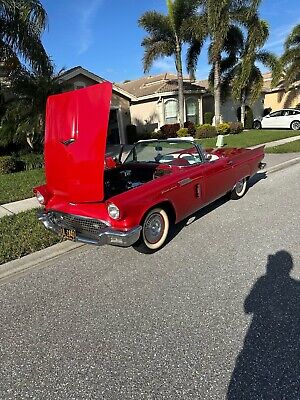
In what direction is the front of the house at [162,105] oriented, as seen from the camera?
facing the viewer and to the right of the viewer

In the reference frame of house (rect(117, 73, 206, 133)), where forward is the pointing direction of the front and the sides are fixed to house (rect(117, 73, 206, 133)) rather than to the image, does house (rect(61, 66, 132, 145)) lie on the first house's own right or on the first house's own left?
on the first house's own right

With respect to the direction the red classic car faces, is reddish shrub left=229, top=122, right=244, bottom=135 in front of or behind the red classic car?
behind

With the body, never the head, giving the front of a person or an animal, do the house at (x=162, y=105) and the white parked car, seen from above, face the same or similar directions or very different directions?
very different directions

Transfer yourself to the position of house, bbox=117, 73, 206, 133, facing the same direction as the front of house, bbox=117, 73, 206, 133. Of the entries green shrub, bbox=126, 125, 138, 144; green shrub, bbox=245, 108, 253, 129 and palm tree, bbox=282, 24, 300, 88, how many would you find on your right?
1

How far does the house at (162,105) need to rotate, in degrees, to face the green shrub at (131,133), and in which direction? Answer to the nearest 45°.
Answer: approximately 90° to its right

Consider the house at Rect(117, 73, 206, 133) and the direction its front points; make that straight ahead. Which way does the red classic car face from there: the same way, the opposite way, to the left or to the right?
to the right

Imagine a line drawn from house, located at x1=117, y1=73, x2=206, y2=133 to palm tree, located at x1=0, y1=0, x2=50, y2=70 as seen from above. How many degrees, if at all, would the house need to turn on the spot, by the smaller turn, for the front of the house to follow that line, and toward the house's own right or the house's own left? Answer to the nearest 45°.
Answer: approximately 45° to the house's own right

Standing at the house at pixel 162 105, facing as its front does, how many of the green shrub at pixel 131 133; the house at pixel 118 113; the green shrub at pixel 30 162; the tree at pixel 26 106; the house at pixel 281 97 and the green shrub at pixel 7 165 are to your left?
1
